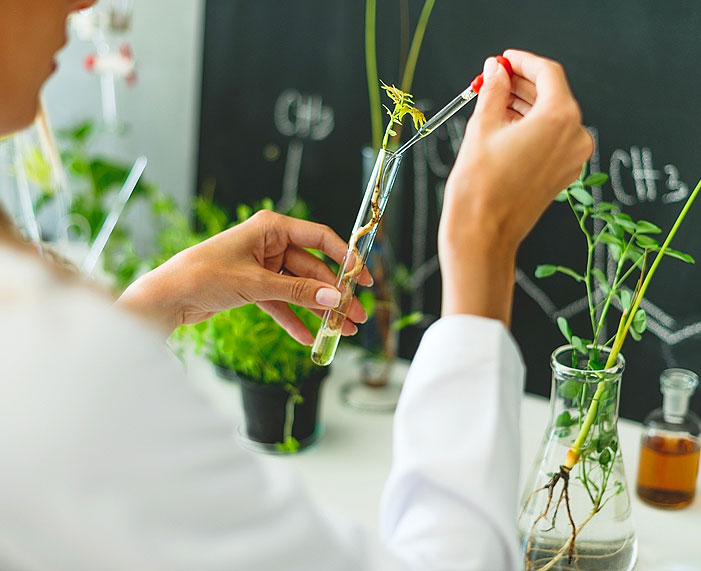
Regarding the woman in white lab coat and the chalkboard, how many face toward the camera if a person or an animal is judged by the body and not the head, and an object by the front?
1

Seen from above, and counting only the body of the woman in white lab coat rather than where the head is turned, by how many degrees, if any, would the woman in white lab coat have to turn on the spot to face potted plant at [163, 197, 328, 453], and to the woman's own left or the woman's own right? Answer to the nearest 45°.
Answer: approximately 45° to the woman's own left

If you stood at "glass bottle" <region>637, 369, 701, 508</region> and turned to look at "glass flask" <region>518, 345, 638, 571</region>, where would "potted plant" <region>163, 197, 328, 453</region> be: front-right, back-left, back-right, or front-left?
front-right

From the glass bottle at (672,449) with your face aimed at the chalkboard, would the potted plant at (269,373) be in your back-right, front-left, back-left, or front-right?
front-left

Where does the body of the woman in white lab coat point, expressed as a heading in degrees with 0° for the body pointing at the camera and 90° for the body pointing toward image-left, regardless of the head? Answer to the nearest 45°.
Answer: approximately 225°

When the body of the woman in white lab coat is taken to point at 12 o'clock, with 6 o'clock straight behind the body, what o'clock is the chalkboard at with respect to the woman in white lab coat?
The chalkboard is roughly at 11 o'clock from the woman in white lab coat.

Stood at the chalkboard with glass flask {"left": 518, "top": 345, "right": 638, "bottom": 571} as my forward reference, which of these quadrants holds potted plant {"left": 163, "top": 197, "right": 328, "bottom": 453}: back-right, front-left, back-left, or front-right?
front-right

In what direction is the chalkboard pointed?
toward the camera

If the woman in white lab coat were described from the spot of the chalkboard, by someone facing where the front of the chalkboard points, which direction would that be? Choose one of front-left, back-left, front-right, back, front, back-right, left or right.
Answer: front

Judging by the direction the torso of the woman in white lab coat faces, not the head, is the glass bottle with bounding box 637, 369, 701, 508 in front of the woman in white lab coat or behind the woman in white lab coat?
in front
